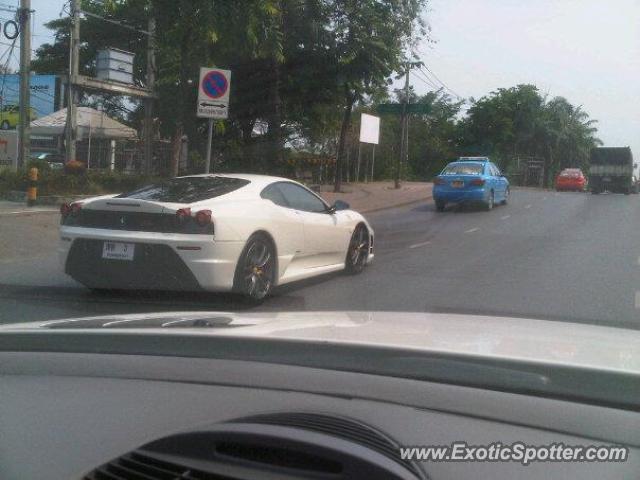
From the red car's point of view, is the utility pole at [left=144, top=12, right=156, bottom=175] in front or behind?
behind

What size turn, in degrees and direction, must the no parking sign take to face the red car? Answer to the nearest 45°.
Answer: approximately 135° to its left

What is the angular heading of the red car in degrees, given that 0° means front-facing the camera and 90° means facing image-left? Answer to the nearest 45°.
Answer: approximately 180°

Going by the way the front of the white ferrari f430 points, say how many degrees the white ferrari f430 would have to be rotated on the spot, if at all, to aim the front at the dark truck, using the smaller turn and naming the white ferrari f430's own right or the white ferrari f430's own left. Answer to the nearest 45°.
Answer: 0° — it already faces it

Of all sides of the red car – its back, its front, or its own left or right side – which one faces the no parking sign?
back

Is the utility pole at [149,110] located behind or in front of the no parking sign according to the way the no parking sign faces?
behind

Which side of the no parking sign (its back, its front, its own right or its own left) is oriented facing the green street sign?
back

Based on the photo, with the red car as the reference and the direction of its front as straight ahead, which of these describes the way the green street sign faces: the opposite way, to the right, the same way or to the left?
the opposite way

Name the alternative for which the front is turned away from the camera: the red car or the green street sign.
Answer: the red car

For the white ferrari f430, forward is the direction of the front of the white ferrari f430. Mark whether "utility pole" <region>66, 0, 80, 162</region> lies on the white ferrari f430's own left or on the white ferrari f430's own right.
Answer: on the white ferrari f430's own left
